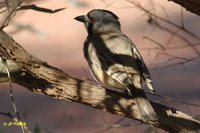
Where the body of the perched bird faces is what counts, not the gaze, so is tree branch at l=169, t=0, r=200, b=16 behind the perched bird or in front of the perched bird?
behind

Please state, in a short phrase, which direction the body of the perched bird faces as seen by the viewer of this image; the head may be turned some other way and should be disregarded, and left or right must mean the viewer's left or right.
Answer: facing away from the viewer and to the left of the viewer
